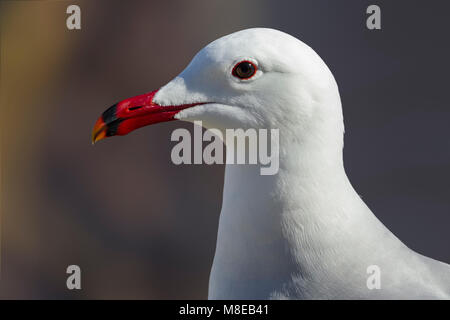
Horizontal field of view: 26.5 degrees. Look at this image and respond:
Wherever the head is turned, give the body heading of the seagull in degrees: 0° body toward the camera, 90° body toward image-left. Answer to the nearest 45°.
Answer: approximately 90°
